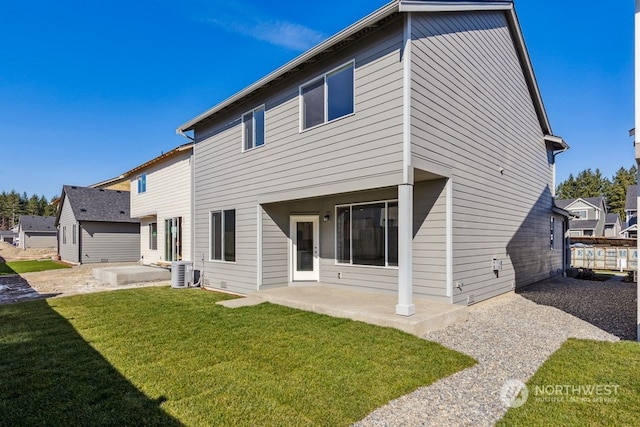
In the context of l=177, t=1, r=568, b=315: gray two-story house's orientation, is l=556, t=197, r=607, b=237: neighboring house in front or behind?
in front

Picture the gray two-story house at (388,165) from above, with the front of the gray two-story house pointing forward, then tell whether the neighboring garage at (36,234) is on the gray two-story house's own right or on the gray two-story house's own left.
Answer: on the gray two-story house's own left

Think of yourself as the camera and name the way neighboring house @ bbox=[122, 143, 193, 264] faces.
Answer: facing away from the viewer and to the right of the viewer

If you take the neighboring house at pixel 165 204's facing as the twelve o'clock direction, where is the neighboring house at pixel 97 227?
the neighboring house at pixel 97 227 is roughly at 10 o'clock from the neighboring house at pixel 165 204.

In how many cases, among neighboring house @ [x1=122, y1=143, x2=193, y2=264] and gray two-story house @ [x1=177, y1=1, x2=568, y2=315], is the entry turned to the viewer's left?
0

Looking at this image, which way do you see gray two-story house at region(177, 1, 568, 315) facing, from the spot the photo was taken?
facing away from the viewer and to the right of the viewer

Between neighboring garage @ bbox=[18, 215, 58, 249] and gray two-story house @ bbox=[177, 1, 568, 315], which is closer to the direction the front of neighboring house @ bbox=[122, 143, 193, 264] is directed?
the neighboring garage

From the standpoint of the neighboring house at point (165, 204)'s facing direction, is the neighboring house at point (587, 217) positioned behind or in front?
in front
